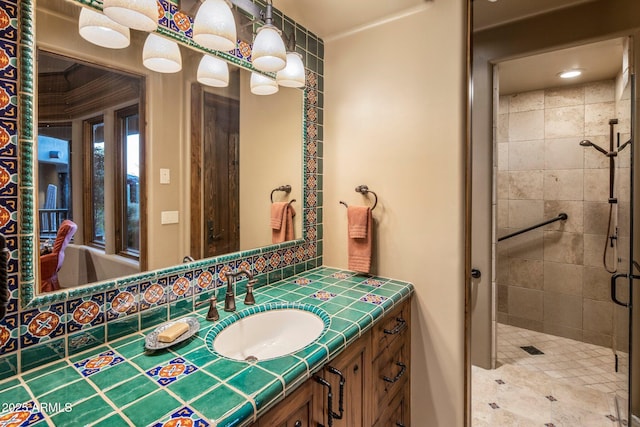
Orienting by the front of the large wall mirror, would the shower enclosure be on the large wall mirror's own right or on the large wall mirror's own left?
on the large wall mirror's own left

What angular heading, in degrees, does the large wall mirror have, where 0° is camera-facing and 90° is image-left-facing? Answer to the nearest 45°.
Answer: approximately 315°

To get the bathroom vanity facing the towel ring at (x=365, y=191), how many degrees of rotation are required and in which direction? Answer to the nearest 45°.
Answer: approximately 90° to its left

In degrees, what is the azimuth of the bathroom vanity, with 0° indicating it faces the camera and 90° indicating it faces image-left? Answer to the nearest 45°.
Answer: approximately 315°
